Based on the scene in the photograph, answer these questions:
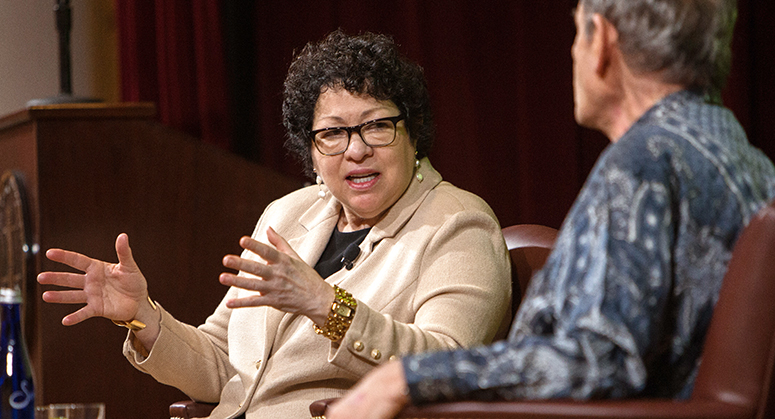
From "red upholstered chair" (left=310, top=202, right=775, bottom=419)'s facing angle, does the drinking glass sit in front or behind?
in front

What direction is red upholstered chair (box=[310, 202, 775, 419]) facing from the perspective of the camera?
to the viewer's left

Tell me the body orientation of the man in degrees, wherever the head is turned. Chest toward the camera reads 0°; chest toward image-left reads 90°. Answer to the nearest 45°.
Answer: approximately 135°

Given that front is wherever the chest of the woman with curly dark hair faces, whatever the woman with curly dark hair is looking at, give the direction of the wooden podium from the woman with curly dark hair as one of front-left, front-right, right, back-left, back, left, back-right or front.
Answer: right

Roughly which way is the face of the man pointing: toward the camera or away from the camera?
away from the camera

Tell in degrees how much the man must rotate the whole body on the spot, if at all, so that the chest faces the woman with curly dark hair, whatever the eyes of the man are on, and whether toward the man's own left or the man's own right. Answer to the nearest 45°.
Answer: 0° — they already face them

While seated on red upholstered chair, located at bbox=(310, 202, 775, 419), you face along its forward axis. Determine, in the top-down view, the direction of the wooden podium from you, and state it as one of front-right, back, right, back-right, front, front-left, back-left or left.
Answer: front-right

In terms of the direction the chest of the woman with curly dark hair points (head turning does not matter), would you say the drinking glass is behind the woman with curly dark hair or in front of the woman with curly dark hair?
in front
